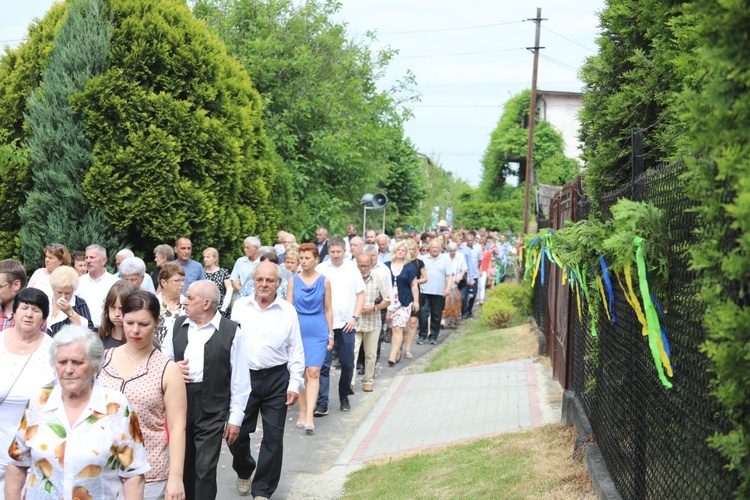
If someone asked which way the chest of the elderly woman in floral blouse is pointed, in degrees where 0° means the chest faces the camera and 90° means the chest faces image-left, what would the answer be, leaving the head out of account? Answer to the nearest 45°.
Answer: approximately 0°

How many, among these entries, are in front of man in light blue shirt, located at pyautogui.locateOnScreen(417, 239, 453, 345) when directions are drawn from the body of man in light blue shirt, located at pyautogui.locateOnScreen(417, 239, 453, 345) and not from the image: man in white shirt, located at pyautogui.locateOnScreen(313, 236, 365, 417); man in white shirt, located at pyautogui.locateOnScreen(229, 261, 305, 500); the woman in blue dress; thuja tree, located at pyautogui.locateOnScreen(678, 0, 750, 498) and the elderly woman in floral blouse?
5

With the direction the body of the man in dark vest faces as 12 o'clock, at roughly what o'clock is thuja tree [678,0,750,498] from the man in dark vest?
The thuja tree is roughly at 10 o'clock from the man in dark vest.

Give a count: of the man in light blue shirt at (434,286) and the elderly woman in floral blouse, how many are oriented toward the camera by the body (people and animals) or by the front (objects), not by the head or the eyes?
2

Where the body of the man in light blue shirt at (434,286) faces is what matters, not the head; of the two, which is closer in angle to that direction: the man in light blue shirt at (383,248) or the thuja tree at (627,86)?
the thuja tree

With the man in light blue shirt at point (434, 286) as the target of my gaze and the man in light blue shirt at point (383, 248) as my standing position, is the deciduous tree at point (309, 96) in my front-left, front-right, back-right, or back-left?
back-left

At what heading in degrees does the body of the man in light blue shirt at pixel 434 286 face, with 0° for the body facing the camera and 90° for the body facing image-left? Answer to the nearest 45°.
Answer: approximately 0°

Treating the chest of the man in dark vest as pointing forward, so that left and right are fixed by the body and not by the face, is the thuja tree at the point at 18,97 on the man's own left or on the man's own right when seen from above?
on the man's own right

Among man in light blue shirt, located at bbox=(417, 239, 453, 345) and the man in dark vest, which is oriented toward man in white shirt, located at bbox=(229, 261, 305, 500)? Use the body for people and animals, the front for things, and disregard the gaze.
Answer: man in light blue shirt, located at bbox=(417, 239, 453, 345)

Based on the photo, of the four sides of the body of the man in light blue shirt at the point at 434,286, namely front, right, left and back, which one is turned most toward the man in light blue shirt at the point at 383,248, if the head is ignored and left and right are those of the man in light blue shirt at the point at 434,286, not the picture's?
right

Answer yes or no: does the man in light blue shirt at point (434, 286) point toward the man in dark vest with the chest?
yes

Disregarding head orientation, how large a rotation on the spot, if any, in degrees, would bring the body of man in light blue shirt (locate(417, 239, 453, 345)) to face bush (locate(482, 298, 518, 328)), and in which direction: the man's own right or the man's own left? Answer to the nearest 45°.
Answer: approximately 135° to the man's own left

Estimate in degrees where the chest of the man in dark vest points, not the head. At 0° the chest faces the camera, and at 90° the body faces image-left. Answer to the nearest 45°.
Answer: approximately 45°

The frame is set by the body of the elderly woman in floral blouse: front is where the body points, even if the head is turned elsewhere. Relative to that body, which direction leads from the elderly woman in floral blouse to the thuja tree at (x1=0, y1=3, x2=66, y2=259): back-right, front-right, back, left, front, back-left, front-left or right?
back
